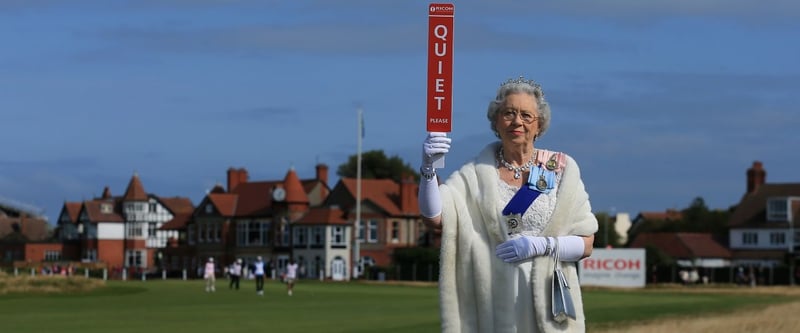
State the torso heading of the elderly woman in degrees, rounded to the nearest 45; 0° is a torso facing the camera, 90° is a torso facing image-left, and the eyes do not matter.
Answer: approximately 0°
